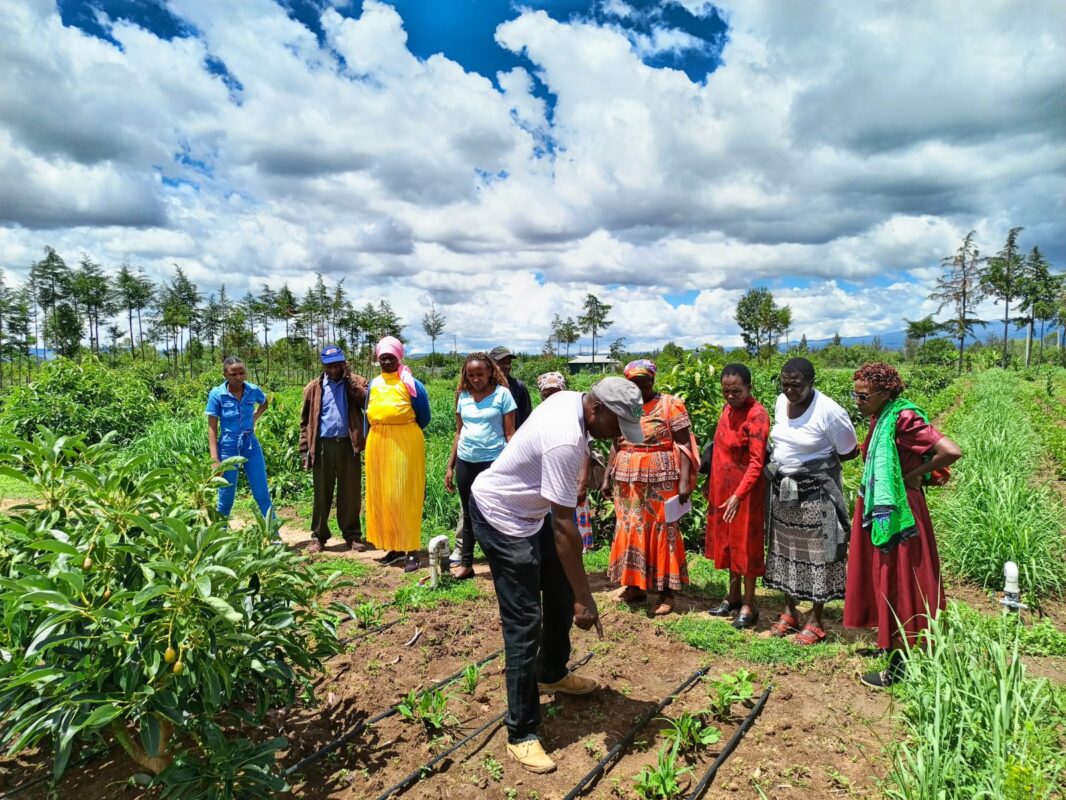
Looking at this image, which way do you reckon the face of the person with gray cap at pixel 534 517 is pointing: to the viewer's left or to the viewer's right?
to the viewer's right

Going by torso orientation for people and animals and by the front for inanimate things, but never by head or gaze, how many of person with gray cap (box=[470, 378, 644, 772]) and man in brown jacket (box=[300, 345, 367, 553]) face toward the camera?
1

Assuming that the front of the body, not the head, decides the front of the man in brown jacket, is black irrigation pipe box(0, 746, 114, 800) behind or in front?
in front

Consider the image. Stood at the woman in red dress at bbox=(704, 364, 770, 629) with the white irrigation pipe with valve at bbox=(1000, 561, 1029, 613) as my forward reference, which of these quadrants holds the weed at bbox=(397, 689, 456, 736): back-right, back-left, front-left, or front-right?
back-right

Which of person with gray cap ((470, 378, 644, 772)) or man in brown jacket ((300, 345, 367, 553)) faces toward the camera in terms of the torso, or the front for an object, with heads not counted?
the man in brown jacket

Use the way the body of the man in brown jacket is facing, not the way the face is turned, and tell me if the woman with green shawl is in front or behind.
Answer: in front

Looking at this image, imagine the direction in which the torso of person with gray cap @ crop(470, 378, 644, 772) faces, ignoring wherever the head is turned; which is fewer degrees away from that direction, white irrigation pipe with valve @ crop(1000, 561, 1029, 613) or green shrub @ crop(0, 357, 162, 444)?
the white irrigation pipe with valve

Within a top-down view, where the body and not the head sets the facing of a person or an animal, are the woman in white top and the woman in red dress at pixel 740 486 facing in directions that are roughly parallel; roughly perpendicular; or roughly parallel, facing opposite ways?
roughly parallel

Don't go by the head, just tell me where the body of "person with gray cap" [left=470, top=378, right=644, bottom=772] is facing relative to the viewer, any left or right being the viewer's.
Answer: facing to the right of the viewer

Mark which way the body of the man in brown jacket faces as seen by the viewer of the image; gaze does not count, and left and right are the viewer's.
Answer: facing the viewer

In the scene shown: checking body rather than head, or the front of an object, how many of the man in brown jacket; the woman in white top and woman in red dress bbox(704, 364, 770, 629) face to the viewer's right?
0

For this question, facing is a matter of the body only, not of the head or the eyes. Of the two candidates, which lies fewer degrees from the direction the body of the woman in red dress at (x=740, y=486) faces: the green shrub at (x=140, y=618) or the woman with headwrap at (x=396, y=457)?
the green shrub

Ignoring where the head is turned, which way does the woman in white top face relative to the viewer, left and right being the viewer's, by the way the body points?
facing the viewer and to the left of the viewer
